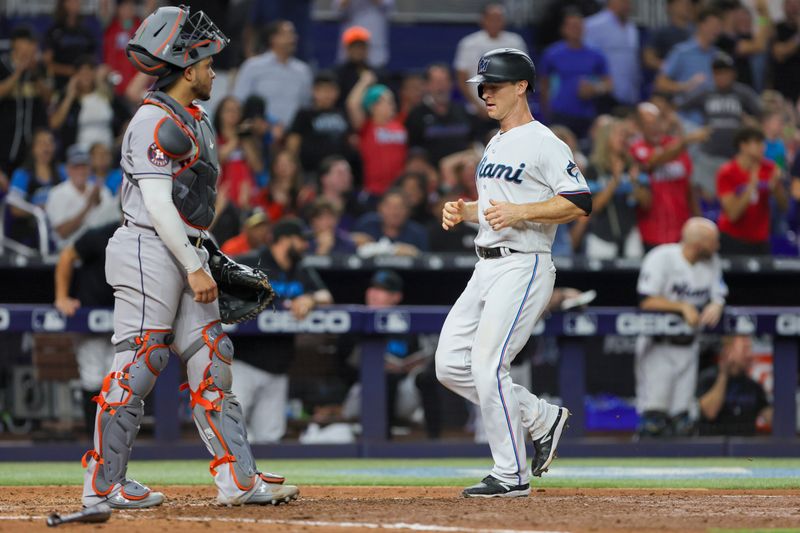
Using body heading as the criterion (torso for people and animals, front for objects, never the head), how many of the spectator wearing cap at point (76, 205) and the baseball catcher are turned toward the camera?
1

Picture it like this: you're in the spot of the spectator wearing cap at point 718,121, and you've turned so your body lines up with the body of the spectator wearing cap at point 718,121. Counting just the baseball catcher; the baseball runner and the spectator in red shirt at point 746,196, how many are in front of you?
3

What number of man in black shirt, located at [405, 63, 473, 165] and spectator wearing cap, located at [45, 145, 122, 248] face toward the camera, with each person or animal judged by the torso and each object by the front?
2

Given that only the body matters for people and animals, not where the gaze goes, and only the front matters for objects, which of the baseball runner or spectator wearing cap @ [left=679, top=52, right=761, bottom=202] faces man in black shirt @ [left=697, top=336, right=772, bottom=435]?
the spectator wearing cap

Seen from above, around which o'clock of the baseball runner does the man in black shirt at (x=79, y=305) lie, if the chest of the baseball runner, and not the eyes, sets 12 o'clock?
The man in black shirt is roughly at 3 o'clock from the baseball runner.

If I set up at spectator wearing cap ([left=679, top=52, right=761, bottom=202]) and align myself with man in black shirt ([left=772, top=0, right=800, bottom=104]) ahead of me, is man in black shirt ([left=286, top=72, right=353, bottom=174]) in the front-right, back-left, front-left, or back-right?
back-left

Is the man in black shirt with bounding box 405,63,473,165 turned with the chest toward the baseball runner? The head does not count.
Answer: yes

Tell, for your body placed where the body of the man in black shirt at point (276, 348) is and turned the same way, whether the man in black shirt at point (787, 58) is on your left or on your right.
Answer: on your left

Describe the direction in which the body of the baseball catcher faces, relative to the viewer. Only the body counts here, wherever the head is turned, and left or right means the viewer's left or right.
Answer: facing to the right of the viewer

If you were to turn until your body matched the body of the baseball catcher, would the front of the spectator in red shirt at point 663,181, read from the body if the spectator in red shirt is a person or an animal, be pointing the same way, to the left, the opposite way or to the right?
to the right

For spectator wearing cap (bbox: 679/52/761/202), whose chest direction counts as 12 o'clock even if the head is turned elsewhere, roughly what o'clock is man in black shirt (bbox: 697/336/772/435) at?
The man in black shirt is roughly at 12 o'clock from the spectator wearing cap.

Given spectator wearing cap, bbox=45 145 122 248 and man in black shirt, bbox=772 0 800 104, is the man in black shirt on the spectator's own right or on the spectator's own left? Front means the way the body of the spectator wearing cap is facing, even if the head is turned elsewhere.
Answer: on the spectator's own left

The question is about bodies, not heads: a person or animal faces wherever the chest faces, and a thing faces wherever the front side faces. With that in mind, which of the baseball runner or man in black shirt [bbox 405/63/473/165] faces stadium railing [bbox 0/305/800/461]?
the man in black shirt

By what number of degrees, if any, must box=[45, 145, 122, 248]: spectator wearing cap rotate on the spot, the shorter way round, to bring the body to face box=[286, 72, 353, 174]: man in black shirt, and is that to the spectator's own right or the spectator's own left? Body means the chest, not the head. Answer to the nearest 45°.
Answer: approximately 135° to the spectator's own left

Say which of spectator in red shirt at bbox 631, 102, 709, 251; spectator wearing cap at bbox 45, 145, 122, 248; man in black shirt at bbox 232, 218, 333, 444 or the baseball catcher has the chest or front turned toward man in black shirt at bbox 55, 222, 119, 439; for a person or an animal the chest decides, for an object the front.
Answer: the spectator wearing cap

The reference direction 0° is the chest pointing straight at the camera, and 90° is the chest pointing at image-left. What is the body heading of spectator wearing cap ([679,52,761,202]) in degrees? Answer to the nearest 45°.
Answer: approximately 0°

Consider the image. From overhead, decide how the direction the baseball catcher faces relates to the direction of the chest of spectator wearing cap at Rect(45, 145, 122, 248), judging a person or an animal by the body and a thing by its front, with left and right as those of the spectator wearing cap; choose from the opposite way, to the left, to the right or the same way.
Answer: to the left
